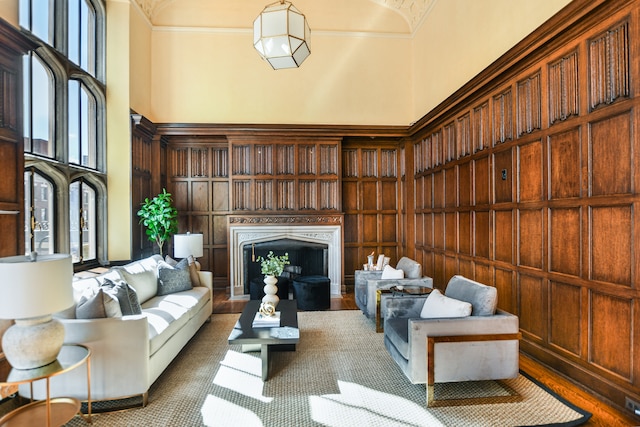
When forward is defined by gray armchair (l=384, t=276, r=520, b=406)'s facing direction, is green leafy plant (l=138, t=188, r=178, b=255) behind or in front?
in front

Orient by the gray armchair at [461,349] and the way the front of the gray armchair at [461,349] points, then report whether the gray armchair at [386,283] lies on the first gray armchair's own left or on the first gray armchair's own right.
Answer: on the first gray armchair's own right

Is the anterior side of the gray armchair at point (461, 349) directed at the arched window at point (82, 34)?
yes

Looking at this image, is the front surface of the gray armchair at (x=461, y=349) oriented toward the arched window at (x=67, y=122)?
yes

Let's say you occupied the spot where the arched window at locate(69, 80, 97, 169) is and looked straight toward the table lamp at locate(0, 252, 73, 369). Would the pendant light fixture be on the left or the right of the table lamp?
left

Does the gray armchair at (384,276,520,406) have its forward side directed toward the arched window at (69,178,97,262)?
yes

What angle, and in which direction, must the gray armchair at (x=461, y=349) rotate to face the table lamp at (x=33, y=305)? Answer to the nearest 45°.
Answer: approximately 45° to its left

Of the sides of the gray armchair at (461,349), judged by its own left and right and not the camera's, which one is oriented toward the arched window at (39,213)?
front

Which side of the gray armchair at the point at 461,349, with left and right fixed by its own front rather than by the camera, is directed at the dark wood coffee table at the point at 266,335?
front

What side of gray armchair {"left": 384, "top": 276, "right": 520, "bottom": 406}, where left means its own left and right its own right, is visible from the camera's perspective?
left

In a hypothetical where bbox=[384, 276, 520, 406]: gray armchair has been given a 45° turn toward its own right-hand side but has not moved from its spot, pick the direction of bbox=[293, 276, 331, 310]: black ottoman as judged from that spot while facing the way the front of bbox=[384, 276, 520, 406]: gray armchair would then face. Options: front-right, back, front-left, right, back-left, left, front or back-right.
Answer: front

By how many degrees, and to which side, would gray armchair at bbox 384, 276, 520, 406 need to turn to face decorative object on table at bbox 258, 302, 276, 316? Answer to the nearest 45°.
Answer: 0° — it already faces it
